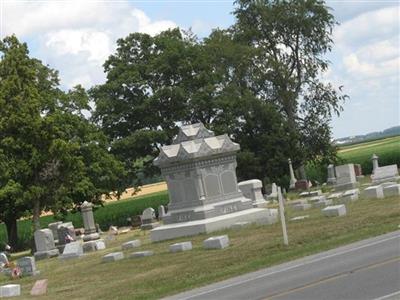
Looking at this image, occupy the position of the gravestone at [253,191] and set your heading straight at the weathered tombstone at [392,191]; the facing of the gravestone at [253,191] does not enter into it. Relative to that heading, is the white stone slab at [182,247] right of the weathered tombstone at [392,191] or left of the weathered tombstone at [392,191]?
right

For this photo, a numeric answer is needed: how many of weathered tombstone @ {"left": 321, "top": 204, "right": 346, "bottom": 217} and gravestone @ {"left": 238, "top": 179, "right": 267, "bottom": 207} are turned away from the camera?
0

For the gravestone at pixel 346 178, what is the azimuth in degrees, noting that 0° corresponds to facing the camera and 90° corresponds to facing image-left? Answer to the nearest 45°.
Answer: approximately 45°

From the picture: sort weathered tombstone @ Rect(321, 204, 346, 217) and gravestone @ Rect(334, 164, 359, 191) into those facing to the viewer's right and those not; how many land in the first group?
0

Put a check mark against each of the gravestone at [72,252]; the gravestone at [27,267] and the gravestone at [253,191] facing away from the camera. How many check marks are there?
0

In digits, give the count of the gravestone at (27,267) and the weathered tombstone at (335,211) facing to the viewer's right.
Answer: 0

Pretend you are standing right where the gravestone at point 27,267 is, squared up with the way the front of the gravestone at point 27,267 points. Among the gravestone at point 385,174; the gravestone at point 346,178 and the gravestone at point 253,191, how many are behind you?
3

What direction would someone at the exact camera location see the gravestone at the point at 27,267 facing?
facing the viewer and to the left of the viewer

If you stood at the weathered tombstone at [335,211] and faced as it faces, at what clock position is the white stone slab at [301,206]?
The white stone slab is roughly at 4 o'clock from the weathered tombstone.
